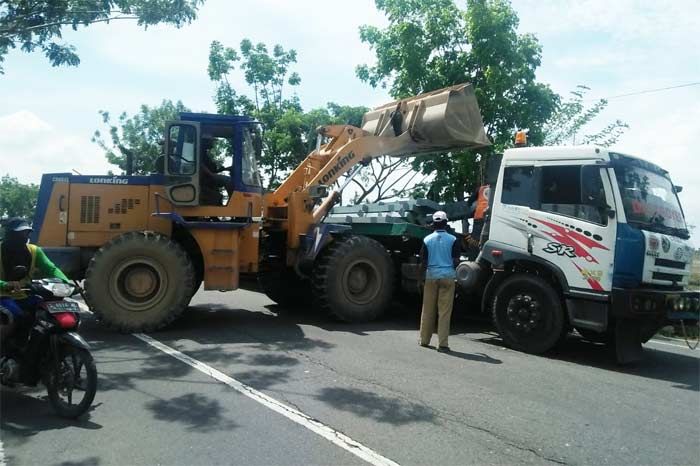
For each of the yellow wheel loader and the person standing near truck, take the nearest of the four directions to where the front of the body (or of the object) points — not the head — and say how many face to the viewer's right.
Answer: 1

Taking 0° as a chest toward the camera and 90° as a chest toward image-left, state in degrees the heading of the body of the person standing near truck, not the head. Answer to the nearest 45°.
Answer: approximately 180°

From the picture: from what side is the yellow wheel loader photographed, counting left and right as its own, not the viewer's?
right

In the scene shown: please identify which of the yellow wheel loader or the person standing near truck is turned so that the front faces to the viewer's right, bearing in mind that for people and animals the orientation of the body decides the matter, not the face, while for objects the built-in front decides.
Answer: the yellow wheel loader

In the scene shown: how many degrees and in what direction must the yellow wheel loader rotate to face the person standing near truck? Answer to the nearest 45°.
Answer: approximately 45° to its right

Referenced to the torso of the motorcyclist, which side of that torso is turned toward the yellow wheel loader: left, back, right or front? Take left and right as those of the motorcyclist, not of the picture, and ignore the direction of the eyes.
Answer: left

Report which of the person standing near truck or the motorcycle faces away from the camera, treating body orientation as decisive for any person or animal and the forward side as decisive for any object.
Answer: the person standing near truck

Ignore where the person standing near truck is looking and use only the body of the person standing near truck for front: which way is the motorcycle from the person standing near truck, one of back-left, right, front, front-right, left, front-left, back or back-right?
back-left

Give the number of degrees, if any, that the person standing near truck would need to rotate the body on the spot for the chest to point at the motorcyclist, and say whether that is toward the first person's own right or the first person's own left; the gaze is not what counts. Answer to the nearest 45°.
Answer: approximately 135° to the first person's own left

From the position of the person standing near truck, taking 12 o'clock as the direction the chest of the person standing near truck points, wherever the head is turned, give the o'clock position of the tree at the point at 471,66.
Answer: The tree is roughly at 12 o'clock from the person standing near truck.
